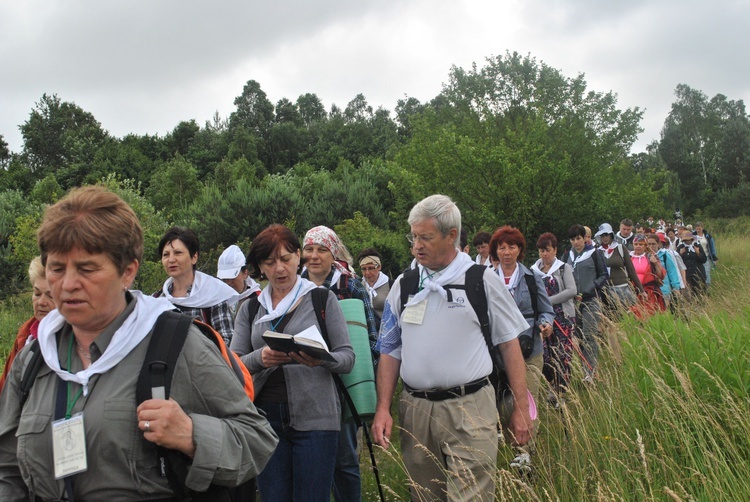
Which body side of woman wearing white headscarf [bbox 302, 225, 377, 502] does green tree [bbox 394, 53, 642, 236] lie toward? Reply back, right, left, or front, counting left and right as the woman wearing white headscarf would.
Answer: back

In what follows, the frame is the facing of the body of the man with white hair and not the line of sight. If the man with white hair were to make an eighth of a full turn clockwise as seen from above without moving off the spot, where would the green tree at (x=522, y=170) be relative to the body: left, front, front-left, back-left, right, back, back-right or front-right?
right

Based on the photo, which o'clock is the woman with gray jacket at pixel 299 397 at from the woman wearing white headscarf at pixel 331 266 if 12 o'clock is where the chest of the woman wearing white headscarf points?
The woman with gray jacket is roughly at 11 o'clock from the woman wearing white headscarf.

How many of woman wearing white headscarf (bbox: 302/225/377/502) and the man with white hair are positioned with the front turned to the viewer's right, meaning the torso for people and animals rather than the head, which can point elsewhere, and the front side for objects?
0

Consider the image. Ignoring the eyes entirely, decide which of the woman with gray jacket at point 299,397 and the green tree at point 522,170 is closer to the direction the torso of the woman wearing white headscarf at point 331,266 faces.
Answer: the woman with gray jacket

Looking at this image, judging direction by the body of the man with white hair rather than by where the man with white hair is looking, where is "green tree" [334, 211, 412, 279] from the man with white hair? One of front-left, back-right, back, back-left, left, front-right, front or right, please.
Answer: back-right

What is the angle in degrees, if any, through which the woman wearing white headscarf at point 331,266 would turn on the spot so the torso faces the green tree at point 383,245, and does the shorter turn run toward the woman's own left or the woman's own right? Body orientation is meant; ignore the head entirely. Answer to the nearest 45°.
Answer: approximately 135° to the woman's own right

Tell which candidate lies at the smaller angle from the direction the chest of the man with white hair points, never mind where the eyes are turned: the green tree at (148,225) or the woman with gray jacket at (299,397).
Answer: the woman with gray jacket

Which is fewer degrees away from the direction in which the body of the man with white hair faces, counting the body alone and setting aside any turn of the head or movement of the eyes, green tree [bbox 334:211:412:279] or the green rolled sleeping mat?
the green rolled sleeping mat

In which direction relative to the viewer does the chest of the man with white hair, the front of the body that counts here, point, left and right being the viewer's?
facing the viewer and to the left of the viewer

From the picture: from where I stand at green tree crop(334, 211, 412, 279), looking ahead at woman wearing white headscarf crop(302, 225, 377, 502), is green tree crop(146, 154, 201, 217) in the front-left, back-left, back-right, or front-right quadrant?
back-right

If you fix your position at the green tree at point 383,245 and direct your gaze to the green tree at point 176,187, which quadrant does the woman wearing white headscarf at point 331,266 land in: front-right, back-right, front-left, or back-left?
back-left
